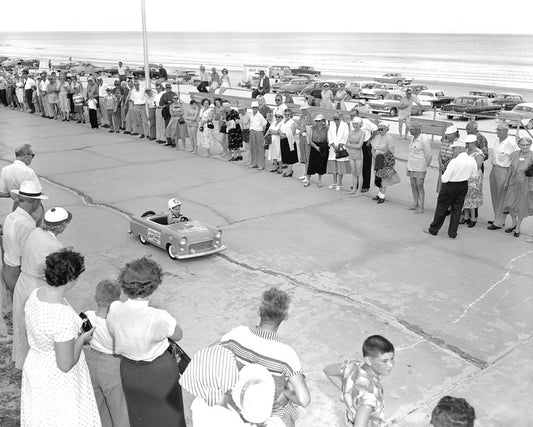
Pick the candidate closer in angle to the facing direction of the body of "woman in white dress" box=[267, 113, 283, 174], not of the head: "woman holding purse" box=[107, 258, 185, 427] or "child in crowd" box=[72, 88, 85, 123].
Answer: the woman holding purse

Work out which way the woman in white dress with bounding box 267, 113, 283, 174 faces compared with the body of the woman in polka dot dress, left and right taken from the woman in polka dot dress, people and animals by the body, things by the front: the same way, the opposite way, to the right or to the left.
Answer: the opposite way

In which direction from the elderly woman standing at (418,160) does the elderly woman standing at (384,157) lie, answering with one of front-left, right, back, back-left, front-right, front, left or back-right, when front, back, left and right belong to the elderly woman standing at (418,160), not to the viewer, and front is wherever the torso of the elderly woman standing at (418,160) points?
right

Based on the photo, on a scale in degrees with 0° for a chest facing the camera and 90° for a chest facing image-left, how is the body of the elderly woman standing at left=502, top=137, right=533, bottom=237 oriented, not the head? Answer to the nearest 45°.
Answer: approximately 45°

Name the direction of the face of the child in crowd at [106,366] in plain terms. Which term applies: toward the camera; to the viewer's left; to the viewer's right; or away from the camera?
away from the camera

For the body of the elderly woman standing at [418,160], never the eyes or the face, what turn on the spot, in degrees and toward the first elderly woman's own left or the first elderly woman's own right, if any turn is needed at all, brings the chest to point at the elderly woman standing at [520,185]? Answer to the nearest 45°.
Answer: approximately 90° to the first elderly woman's own left

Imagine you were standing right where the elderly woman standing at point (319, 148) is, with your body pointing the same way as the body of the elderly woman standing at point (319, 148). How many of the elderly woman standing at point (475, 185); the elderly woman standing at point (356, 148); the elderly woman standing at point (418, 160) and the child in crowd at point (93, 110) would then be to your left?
3

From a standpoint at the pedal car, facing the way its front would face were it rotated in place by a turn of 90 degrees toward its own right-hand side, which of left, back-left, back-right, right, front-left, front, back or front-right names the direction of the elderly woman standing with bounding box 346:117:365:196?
back

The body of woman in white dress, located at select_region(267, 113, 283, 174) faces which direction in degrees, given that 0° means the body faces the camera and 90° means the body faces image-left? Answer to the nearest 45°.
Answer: approximately 45°

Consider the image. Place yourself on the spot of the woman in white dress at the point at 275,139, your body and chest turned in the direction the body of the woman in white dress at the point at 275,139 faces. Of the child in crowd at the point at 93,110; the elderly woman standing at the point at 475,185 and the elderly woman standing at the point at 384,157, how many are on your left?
2

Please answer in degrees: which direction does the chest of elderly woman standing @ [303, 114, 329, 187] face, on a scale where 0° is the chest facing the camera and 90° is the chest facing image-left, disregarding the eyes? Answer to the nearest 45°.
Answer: approximately 45°

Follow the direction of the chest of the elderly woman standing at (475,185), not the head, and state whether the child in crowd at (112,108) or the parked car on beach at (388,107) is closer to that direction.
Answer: the child in crowd

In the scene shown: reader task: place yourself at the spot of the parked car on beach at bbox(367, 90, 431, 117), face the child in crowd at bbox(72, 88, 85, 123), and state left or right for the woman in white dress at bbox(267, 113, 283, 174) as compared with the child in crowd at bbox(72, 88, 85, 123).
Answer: left
